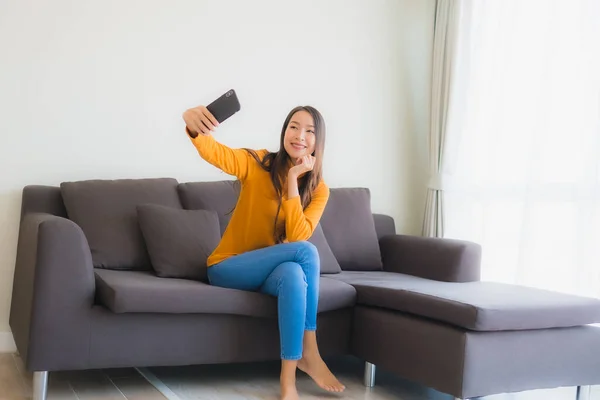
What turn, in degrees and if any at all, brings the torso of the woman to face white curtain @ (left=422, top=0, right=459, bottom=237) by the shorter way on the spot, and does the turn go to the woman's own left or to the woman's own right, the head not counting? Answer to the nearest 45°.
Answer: approximately 90° to the woman's own left

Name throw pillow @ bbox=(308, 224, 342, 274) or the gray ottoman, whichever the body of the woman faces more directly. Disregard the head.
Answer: the gray ottoman

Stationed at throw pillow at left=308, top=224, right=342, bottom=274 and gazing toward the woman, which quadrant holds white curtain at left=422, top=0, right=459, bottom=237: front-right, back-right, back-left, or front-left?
back-left

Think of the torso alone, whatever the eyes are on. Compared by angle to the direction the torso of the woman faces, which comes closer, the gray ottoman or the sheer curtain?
the gray ottoman

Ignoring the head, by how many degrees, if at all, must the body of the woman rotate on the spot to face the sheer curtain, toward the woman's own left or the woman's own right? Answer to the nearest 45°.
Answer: approximately 90° to the woman's own left

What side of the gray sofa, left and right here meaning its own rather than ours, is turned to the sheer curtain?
left

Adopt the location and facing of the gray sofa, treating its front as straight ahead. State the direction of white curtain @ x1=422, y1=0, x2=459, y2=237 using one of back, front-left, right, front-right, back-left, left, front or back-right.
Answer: left

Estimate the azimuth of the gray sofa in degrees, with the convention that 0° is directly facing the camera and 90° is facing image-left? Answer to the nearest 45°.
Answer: approximately 315°

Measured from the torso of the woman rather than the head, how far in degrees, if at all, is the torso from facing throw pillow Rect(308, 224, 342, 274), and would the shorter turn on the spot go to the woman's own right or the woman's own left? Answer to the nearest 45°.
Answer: approximately 135° to the woman's own left

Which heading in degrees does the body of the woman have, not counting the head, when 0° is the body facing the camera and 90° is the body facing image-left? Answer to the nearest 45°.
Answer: approximately 315°
